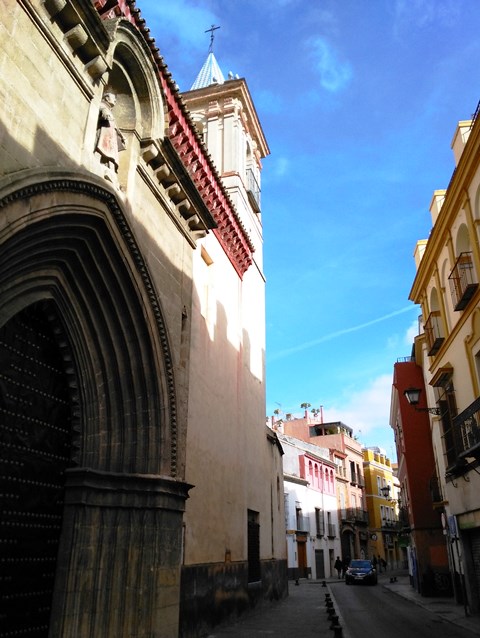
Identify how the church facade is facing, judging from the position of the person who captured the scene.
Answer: facing to the right of the viewer

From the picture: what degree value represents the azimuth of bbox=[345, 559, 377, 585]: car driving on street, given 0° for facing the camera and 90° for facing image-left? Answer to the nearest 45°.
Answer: approximately 0°

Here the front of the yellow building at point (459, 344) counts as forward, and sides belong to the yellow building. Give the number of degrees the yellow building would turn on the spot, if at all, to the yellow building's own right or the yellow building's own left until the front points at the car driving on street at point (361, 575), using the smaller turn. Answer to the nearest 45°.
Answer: approximately 90° to the yellow building's own right

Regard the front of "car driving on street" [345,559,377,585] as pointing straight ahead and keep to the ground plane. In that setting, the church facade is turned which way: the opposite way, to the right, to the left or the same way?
to the left

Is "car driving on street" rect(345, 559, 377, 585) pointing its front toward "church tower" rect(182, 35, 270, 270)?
yes

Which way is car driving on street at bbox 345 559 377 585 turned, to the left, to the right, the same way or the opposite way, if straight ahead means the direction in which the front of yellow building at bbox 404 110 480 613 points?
to the left

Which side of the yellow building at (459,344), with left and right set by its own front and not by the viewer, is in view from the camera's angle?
left
